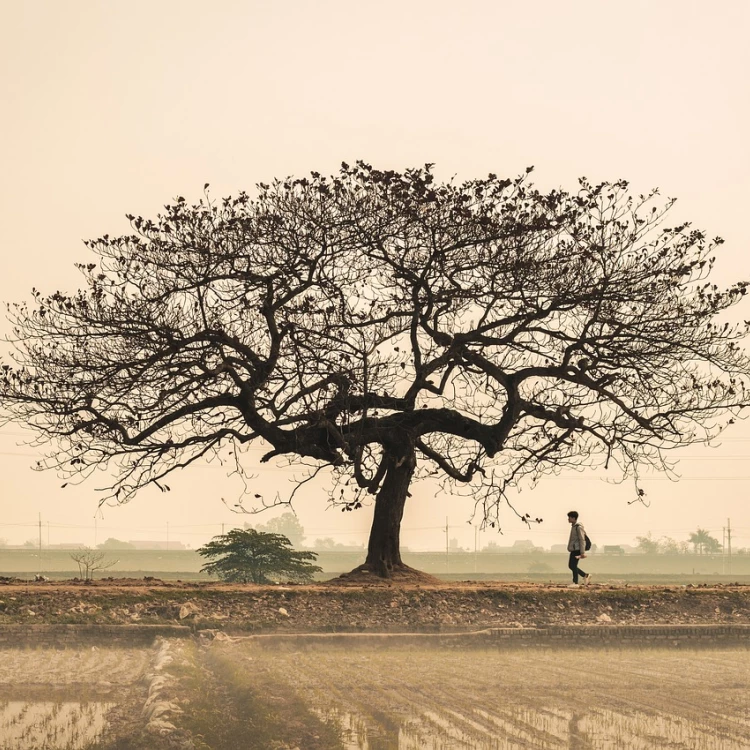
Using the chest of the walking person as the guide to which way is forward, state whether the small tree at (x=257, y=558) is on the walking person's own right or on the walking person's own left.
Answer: on the walking person's own right
